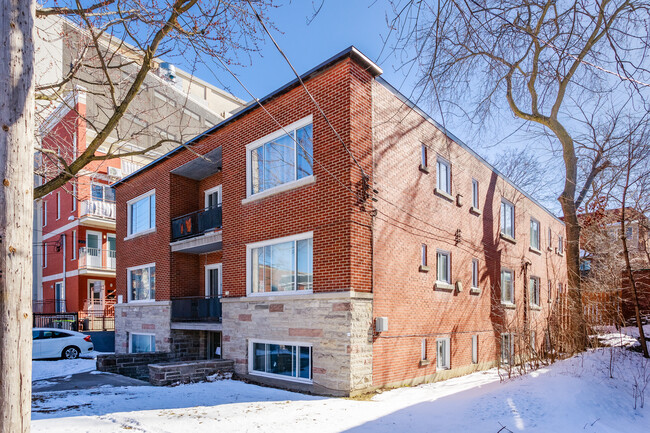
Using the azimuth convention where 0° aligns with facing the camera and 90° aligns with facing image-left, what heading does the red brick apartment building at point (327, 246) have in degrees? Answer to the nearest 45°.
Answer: approximately 45°

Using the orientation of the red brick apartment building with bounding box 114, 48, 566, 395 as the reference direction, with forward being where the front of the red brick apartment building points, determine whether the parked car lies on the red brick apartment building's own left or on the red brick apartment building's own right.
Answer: on the red brick apartment building's own right

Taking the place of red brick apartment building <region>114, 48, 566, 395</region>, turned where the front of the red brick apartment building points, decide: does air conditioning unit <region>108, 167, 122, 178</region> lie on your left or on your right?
on your right
